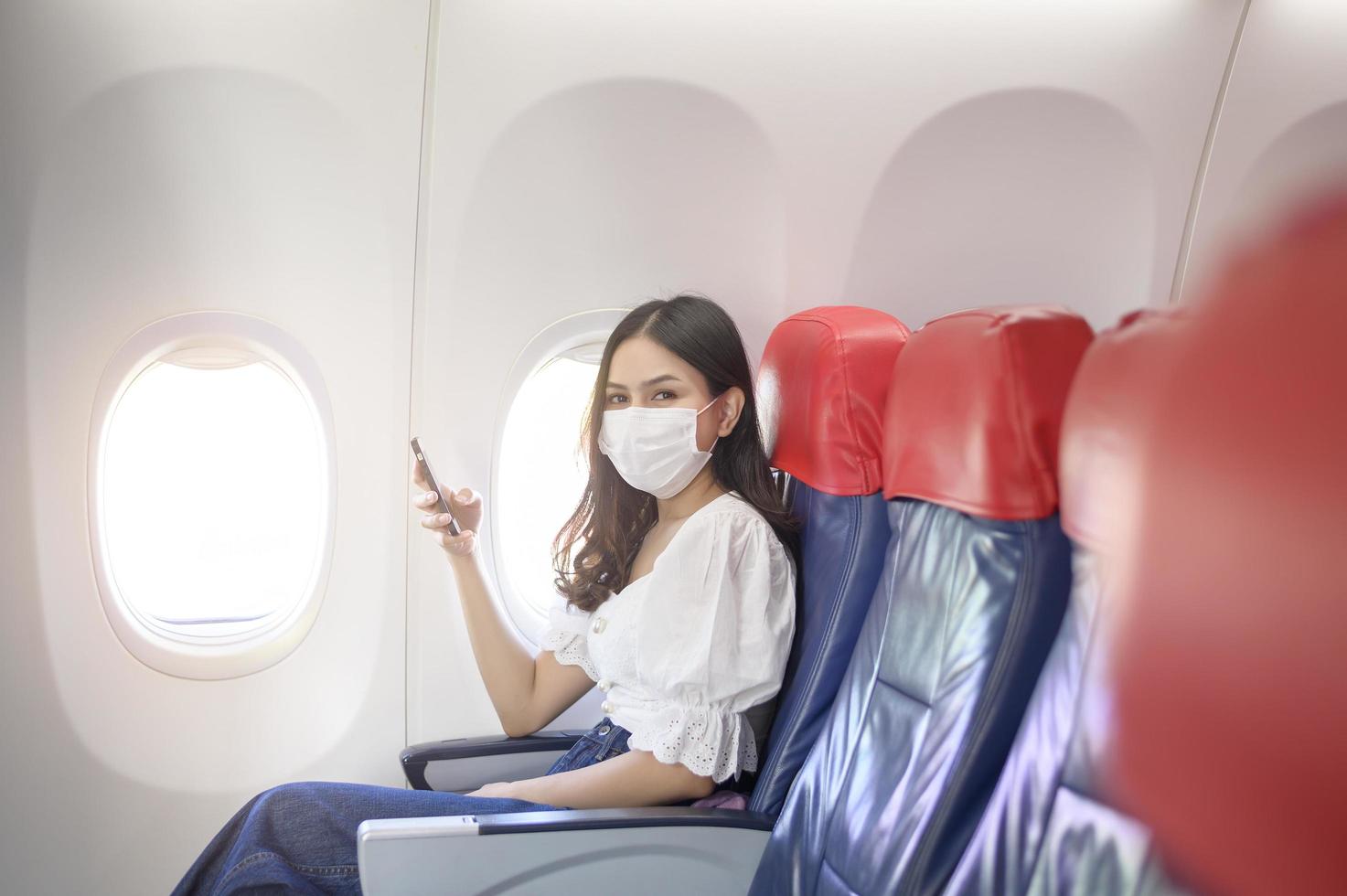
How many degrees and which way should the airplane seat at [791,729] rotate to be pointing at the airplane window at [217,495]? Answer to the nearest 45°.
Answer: approximately 45° to its right

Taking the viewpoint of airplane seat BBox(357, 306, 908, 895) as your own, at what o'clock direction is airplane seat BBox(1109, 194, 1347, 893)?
airplane seat BBox(1109, 194, 1347, 893) is roughly at 9 o'clock from airplane seat BBox(357, 306, 908, 895).

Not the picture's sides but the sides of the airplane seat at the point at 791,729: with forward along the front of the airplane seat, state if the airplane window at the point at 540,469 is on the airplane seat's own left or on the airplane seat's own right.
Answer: on the airplane seat's own right

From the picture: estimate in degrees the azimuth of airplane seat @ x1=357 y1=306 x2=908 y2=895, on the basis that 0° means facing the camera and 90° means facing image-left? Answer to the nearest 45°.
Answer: approximately 90°

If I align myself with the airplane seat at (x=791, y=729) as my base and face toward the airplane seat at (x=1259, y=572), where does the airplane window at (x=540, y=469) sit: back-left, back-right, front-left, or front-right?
back-right

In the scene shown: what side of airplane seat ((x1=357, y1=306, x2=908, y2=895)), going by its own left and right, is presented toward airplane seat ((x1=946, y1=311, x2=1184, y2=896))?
left
